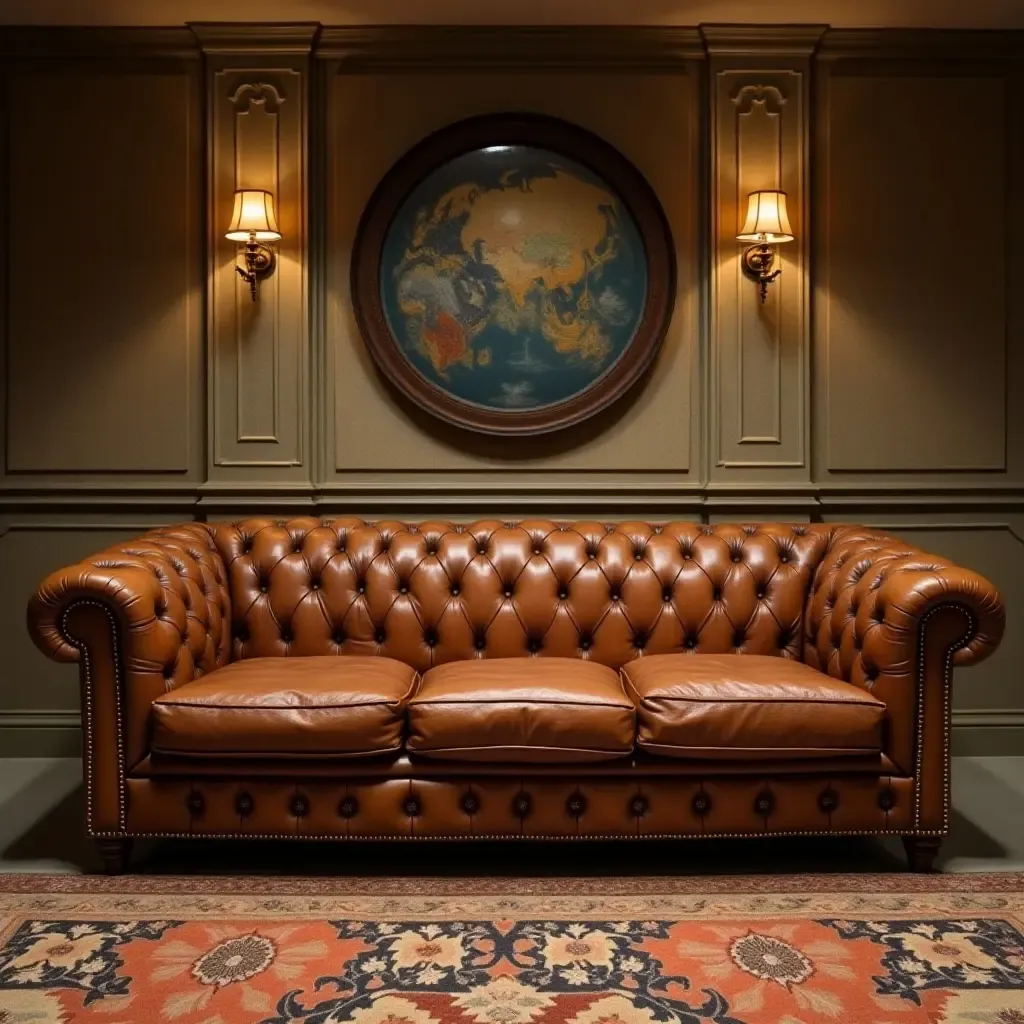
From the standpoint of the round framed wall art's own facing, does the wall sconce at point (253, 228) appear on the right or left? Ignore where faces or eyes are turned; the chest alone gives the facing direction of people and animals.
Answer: on its right

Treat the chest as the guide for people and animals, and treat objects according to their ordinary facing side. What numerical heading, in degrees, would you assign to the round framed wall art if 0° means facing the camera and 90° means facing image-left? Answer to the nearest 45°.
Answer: approximately 0°

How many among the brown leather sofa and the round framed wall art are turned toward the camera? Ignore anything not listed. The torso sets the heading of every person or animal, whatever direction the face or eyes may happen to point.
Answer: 2
